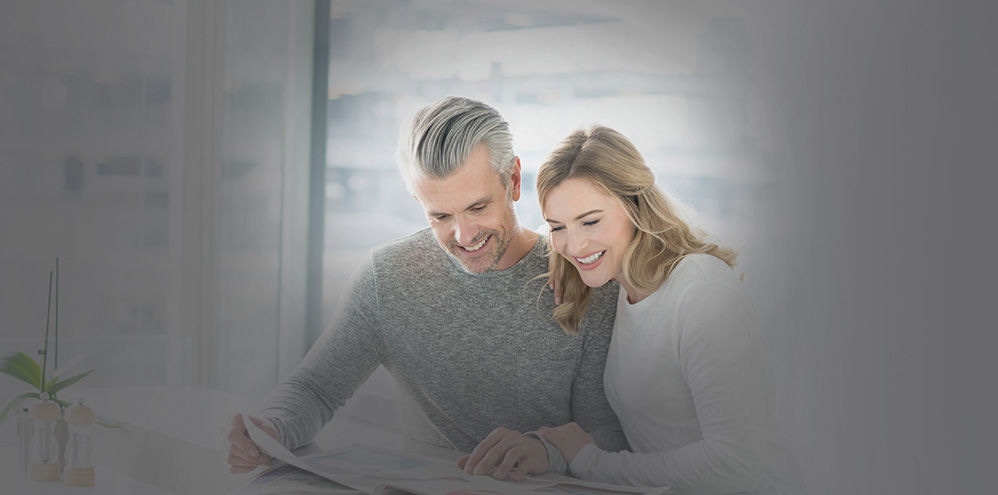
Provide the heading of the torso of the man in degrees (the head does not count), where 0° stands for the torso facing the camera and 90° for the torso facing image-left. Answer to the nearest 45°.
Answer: approximately 0°

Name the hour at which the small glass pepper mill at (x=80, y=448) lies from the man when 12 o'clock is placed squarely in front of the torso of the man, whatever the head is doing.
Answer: The small glass pepper mill is roughly at 2 o'clock from the man.

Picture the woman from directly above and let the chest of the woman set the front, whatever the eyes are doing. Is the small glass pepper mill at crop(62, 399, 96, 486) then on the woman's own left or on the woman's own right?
on the woman's own right

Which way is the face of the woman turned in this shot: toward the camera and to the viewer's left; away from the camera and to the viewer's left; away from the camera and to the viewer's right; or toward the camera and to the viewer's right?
toward the camera and to the viewer's left

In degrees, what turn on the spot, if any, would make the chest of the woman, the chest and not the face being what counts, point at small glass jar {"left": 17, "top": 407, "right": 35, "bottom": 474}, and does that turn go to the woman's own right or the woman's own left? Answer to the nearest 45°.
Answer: approximately 45° to the woman's own right

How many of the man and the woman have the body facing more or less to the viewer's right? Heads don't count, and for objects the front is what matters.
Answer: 0

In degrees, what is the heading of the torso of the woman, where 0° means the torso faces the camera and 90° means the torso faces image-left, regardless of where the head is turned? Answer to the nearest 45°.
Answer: approximately 45°

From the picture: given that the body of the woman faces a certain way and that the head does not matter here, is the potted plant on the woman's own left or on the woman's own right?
on the woman's own right

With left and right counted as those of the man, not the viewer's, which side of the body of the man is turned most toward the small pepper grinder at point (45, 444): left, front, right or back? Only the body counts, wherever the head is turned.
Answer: right
